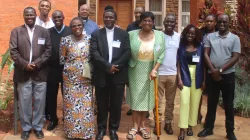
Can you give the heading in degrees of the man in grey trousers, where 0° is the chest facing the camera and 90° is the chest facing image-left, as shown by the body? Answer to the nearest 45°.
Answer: approximately 0°

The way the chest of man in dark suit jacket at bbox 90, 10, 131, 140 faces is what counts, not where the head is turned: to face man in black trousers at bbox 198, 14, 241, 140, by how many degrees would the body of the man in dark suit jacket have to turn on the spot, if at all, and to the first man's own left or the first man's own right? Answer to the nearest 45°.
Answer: approximately 90° to the first man's own left

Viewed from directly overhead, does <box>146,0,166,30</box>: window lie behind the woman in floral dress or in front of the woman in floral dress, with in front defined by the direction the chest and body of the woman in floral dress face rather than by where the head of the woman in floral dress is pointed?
behind

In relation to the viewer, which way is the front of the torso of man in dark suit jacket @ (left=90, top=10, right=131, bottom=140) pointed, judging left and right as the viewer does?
facing the viewer

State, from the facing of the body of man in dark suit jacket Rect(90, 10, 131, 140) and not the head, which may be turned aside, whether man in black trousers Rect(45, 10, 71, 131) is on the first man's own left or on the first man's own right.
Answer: on the first man's own right

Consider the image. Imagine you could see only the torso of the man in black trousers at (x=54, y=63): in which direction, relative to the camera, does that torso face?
toward the camera

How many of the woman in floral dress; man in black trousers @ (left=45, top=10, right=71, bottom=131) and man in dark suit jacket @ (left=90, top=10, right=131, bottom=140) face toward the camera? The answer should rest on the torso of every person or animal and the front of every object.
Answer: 3

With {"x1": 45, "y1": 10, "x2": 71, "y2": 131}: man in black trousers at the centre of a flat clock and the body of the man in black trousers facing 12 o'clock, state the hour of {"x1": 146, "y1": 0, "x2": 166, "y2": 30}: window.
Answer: The window is roughly at 7 o'clock from the man in black trousers.
